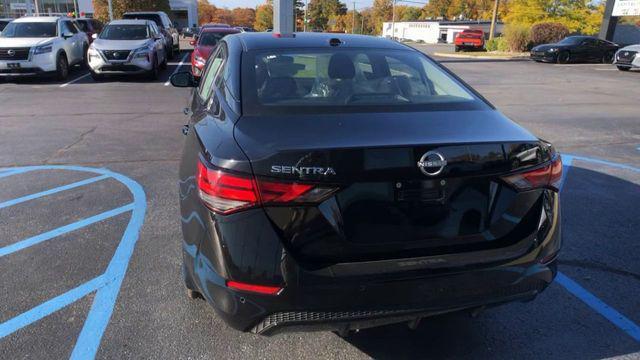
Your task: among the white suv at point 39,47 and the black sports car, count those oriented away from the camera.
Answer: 0

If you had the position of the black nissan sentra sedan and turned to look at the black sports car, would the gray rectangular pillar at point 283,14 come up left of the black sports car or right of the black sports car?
left

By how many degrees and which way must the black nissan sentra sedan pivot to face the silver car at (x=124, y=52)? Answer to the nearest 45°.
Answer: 0° — it already faces it

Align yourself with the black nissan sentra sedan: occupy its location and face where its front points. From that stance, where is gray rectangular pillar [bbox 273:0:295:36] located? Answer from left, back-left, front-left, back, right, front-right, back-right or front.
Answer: front-right

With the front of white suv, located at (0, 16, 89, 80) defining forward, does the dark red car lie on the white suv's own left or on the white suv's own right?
on the white suv's own left

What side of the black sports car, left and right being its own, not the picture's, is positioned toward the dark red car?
front

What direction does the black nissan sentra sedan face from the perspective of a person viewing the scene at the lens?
facing away from the viewer and to the left of the viewer

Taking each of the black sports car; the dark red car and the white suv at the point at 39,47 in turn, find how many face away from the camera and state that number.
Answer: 0

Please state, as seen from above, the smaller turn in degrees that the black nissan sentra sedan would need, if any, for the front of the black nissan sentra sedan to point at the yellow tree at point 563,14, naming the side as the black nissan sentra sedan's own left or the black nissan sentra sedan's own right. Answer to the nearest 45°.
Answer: approximately 45° to the black nissan sentra sedan's own right

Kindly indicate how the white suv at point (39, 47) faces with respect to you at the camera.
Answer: facing the viewer and to the left of the viewer

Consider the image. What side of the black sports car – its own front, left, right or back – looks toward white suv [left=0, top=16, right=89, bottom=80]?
front

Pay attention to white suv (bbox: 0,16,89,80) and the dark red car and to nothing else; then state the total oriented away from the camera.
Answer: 0
